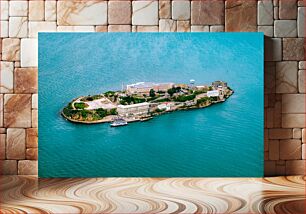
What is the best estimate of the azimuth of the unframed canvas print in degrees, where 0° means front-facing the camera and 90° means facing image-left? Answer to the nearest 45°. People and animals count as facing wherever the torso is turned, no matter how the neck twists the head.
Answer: approximately 0°
